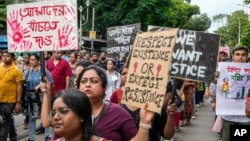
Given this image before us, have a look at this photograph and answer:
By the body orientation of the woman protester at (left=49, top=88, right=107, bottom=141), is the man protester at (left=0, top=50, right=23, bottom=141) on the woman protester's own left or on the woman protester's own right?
on the woman protester's own right

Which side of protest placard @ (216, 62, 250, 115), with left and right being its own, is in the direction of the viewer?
front

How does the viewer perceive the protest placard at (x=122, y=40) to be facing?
facing the viewer

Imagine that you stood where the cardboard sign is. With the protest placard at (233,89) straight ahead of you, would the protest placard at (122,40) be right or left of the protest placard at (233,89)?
left

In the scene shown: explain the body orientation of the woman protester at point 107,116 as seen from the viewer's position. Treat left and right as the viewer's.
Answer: facing the viewer and to the left of the viewer

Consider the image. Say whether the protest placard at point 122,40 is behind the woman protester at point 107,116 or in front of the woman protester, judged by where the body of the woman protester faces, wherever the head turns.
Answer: behind

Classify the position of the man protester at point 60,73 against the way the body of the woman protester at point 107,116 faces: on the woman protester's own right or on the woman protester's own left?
on the woman protester's own right

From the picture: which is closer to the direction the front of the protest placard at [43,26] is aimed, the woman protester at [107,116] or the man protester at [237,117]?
the woman protester

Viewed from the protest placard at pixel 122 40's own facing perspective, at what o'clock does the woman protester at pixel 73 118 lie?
The woman protester is roughly at 12 o'clock from the protest placard.

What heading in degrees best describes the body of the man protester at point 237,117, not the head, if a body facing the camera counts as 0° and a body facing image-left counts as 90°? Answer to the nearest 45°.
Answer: approximately 0°

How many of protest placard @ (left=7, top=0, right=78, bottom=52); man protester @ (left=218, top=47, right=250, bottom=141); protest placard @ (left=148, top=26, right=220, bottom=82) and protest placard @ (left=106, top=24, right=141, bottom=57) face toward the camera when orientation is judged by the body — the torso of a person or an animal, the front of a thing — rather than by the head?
4

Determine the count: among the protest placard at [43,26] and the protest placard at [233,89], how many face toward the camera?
2

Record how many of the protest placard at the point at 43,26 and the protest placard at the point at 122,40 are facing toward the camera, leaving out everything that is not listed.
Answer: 2
